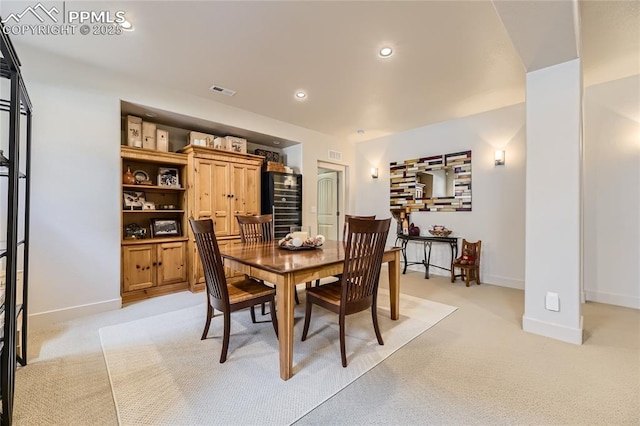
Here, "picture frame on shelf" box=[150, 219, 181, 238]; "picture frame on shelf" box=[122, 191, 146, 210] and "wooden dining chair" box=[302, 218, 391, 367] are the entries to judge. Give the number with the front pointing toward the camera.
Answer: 2

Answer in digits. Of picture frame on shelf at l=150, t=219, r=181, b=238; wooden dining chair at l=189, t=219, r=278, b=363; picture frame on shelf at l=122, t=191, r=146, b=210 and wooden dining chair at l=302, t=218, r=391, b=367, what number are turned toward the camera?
2

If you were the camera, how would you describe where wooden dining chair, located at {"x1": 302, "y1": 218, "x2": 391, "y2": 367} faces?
facing away from the viewer and to the left of the viewer

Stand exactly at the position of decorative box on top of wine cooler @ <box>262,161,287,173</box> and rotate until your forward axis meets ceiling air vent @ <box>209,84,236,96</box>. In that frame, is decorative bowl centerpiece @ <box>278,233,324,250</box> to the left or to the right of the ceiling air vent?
left

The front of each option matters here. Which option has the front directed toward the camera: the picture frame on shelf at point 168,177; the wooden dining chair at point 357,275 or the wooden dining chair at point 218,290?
the picture frame on shelf

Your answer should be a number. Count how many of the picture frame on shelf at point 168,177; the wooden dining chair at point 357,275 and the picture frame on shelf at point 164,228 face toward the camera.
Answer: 2

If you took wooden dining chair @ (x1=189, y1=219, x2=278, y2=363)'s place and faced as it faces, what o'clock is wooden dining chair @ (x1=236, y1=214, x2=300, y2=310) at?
wooden dining chair @ (x1=236, y1=214, x2=300, y2=310) is roughly at 11 o'clock from wooden dining chair @ (x1=189, y1=219, x2=278, y2=363).

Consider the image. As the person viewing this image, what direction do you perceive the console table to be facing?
facing the viewer and to the left of the viewer

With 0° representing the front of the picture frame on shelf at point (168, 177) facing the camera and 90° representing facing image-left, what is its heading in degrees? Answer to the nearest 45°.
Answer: approximately 0°

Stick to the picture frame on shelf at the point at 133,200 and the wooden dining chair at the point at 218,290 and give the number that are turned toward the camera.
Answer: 1

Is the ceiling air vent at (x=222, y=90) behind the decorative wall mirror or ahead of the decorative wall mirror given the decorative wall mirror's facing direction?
ahead

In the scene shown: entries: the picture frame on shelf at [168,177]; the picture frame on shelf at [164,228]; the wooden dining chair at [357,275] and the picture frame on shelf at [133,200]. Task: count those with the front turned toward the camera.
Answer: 3

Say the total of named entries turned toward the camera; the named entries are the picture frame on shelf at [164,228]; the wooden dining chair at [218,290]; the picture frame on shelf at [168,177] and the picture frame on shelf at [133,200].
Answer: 3

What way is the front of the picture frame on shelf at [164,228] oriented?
toward the camera

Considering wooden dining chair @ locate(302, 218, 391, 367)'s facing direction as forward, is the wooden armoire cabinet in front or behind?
in front
